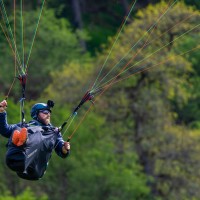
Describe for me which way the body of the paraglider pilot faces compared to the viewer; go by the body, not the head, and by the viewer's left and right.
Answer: facing the viewer

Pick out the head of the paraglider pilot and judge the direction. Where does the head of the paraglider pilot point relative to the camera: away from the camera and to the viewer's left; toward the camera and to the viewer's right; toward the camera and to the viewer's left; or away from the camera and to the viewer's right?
toward the camera and to the viewer's right
